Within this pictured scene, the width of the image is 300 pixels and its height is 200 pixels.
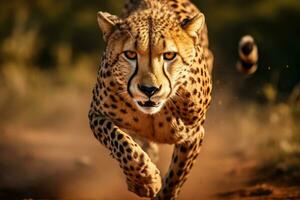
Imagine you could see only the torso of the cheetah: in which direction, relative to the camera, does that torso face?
toward the camera
